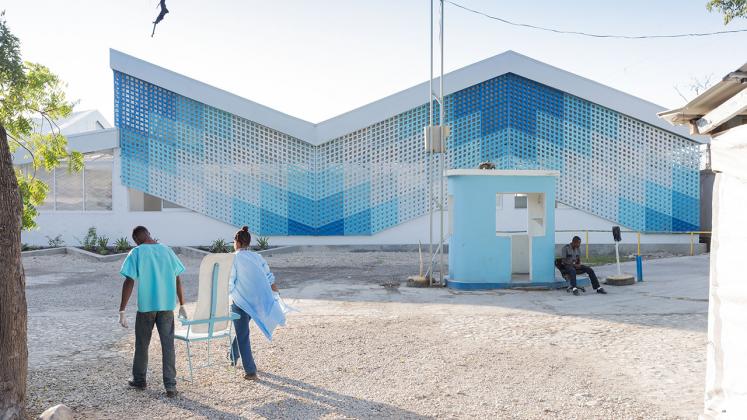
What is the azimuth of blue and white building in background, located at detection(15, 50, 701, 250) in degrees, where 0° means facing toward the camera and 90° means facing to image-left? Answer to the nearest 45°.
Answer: approximately 0°

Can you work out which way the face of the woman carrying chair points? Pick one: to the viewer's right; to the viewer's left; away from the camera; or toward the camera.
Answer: away from the camera

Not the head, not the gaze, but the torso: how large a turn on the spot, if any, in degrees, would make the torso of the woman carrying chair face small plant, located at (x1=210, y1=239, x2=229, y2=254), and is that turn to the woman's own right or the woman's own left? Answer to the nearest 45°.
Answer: approximately 45° to the woman's own right

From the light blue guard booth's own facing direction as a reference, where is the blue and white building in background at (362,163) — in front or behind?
behind

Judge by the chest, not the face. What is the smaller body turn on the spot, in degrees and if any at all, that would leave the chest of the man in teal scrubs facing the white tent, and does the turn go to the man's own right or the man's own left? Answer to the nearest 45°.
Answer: approximately 135° to the man's own right

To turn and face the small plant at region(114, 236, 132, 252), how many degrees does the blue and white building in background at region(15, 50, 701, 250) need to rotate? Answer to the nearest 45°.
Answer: approximately 90° to its right

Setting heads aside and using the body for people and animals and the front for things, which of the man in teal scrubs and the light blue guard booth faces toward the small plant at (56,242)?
the man in teal scrubs

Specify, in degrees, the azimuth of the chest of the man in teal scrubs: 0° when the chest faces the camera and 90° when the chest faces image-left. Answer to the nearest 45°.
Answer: approximately 180°

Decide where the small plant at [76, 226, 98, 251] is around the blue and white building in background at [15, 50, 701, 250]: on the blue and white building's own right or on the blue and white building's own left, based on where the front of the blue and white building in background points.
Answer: on the blue and white building's own right

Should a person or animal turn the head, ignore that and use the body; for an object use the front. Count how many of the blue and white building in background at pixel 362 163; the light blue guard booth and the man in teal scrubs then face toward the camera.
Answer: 2

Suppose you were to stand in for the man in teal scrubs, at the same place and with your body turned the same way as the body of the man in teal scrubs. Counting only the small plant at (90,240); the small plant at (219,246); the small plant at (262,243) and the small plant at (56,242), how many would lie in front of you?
4
